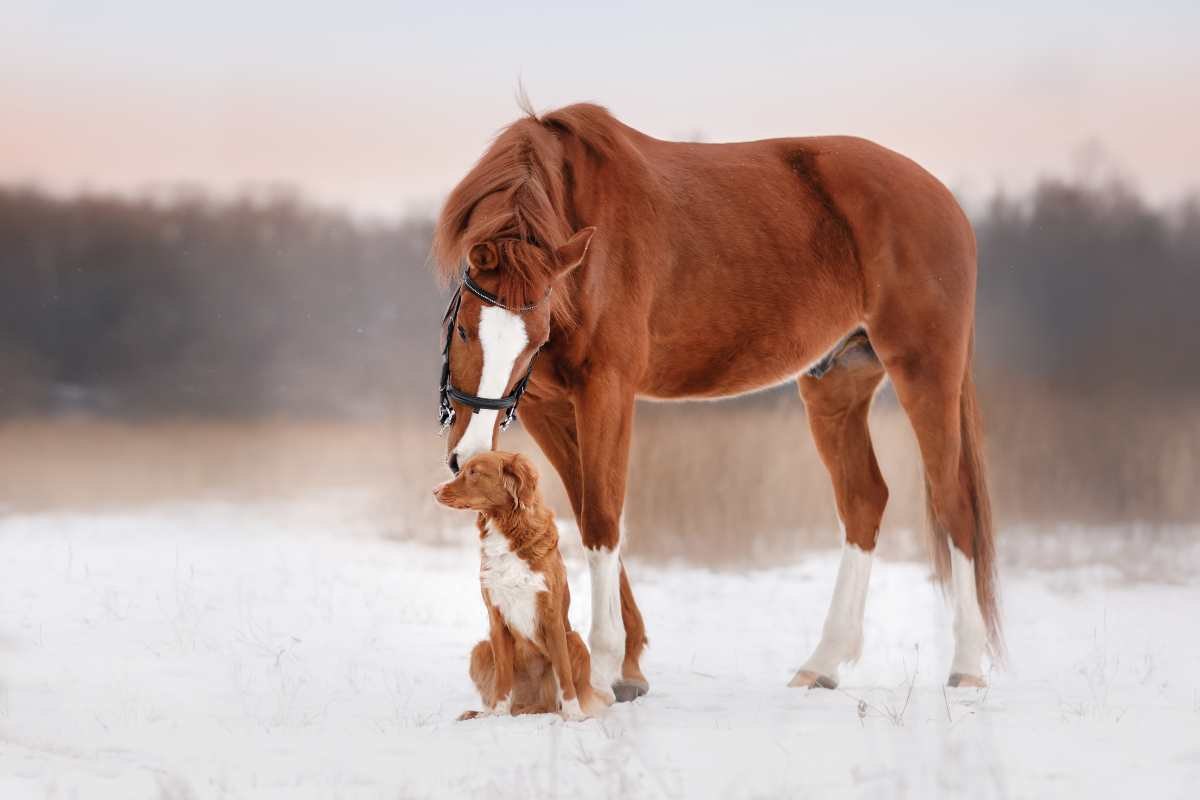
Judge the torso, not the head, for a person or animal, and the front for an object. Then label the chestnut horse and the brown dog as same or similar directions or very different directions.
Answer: same or similar directions

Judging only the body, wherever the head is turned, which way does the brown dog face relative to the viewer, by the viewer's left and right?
facing the viewer and to the left of the viewer
